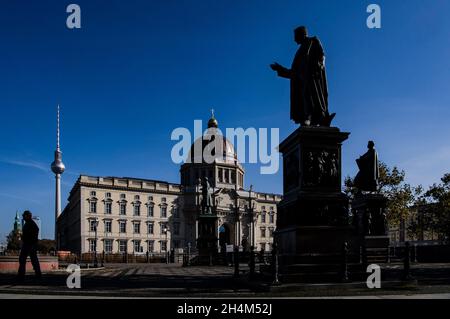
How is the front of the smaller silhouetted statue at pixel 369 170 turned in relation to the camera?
facing to the left of the viewer

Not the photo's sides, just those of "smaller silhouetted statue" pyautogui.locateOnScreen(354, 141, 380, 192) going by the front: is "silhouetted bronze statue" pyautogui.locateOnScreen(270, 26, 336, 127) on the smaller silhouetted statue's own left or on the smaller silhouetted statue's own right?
on the smaller silhouetted statue's own left

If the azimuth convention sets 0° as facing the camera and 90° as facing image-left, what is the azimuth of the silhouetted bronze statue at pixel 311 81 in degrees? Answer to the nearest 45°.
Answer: approximately 90°

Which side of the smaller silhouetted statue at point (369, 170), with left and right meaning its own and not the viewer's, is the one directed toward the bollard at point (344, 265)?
left

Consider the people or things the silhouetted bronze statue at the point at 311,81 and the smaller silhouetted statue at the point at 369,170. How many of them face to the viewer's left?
2
